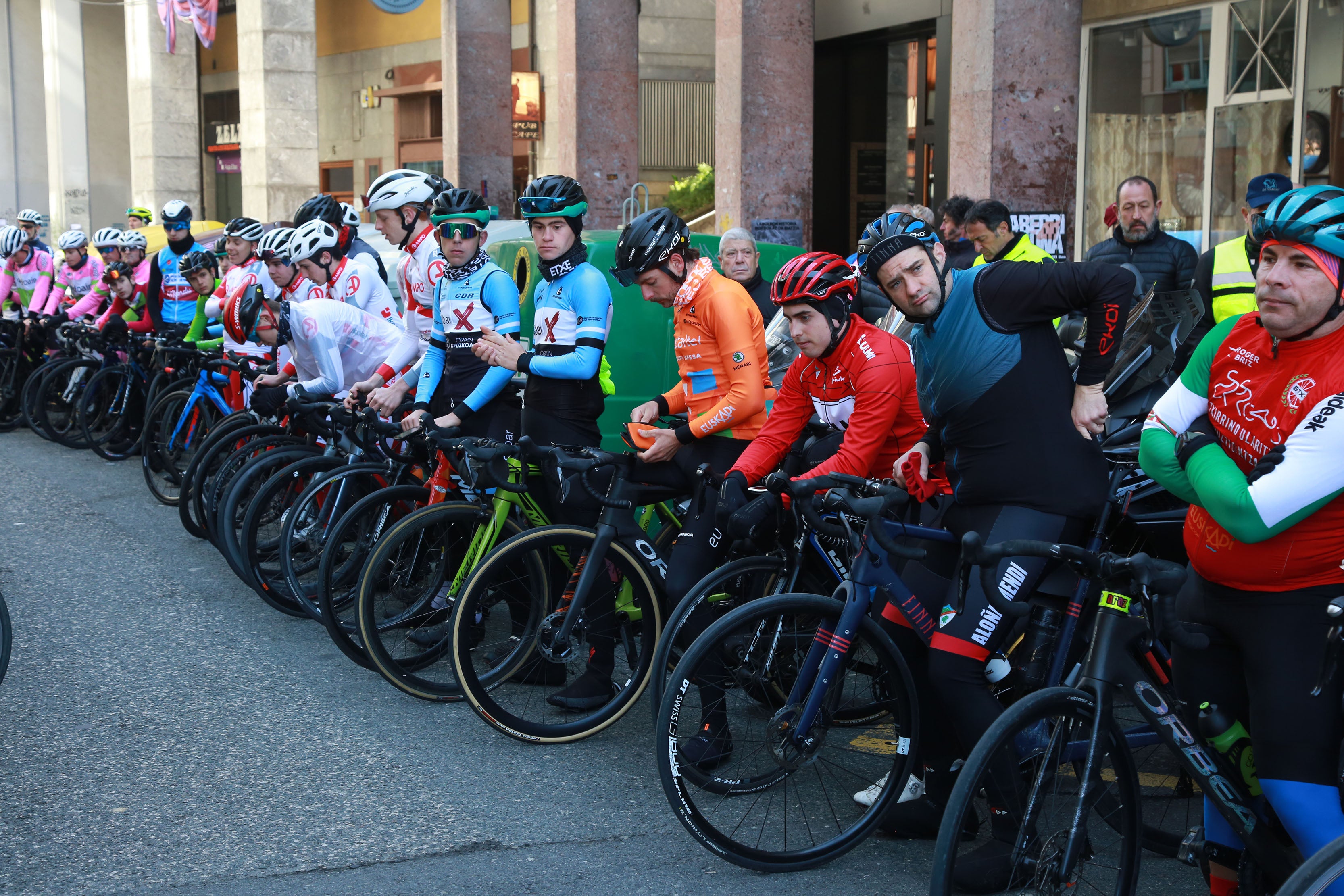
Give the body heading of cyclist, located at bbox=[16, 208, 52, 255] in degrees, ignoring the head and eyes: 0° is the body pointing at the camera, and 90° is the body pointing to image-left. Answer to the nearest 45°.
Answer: approximately 45°

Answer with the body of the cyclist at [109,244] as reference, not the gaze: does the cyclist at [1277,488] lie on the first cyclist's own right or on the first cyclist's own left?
on the first cyclist's own left

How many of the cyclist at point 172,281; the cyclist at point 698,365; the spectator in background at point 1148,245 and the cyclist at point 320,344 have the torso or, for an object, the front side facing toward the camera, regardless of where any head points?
2

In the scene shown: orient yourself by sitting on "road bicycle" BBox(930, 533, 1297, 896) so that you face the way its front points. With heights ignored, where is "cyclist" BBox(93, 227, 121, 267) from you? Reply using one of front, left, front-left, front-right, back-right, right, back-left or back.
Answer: right

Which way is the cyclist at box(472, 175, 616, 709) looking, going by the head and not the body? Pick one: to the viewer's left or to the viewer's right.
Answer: to the viewer's left

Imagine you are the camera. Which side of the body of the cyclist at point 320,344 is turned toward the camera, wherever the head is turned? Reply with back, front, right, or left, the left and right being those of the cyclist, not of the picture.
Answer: left

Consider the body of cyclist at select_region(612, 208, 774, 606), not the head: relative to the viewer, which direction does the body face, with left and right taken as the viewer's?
facing to the left of the viewer

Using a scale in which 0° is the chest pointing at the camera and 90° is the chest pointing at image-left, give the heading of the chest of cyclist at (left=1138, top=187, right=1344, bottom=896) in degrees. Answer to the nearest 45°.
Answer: approximately 45°

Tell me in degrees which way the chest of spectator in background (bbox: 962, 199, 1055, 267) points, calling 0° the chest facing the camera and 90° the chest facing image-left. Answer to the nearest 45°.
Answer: approximately 45°

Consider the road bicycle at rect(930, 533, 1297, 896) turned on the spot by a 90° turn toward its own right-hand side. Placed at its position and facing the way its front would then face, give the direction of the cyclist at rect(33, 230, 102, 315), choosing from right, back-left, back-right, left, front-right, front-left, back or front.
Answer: front

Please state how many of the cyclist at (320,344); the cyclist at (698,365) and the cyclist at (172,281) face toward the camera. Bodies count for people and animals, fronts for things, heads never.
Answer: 1

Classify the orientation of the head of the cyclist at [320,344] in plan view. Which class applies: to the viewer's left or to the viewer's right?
to the viewer's left
